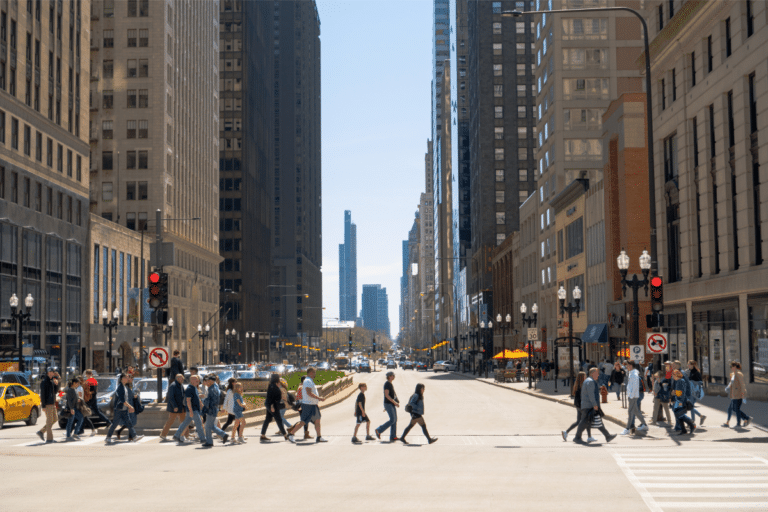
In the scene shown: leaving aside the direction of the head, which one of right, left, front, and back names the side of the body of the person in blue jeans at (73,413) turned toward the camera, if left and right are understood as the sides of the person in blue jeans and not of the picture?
right

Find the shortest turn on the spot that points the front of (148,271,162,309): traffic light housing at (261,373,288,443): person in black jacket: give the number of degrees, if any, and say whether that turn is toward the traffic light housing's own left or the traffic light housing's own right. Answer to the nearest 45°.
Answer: approximately 90° to the traffic light housing's own left

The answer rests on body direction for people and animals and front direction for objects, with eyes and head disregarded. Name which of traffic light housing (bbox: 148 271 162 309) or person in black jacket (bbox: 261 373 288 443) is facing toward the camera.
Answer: the traffic light housing

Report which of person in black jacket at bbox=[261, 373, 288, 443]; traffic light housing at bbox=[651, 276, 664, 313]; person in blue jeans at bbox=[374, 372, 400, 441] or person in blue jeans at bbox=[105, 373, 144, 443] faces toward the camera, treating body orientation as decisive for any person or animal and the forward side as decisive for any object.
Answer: the traffic light housing

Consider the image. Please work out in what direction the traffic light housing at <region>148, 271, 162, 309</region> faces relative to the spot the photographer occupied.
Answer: facing the viewer

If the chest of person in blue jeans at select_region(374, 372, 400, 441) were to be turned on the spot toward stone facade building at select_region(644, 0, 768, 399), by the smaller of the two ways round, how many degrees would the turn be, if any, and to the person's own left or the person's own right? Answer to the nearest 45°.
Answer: approximately 45° to the person's own left

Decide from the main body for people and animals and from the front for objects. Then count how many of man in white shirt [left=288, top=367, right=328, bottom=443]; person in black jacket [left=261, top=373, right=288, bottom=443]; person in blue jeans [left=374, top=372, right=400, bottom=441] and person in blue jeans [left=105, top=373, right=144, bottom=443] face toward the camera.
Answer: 0

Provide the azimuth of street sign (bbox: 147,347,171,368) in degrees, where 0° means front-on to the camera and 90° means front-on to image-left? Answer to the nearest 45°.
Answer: approximately 0°

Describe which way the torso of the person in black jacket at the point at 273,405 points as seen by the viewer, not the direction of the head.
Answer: to the viewer's right

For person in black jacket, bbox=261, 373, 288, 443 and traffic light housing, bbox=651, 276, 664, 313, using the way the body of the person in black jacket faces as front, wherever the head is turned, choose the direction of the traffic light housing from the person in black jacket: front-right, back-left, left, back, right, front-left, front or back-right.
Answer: front

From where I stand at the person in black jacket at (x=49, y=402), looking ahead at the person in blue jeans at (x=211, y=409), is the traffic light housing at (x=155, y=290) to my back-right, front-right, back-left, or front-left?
front-left

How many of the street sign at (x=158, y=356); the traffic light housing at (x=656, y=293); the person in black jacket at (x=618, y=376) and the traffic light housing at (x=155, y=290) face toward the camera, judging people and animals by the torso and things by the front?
4

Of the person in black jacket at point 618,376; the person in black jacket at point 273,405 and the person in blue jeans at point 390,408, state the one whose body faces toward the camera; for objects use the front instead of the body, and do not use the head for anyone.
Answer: the person in black jacket at point 618,376
